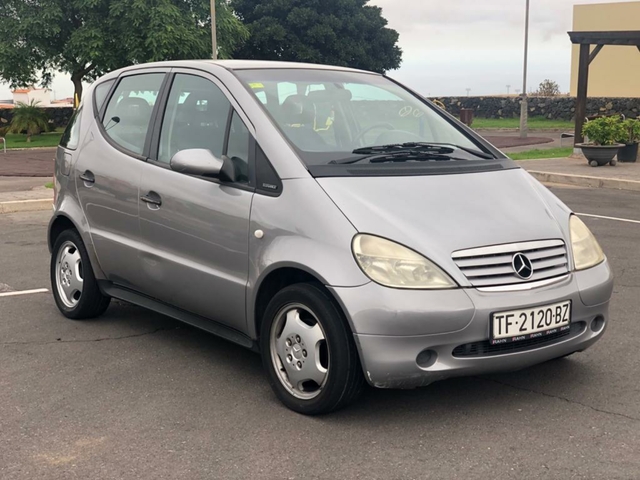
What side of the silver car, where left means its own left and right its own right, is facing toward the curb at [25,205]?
back

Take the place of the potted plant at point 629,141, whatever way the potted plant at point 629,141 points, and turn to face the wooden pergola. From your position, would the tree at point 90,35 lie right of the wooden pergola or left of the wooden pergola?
left

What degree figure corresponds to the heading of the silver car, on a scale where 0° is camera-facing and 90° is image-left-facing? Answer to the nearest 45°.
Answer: approximately 315°

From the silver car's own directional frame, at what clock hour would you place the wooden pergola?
The wooden pergola is roughly at 8 o'clock from the silver car.

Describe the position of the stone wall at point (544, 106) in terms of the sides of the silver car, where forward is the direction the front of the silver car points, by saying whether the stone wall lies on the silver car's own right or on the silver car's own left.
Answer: on the silver car's own left

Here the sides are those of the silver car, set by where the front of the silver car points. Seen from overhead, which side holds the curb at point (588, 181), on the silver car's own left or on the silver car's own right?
on the silver car's own left

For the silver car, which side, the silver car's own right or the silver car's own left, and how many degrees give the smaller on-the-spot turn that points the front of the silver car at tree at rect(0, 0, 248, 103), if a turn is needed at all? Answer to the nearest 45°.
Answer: approximately 135° to the silver car's own left
